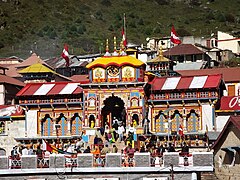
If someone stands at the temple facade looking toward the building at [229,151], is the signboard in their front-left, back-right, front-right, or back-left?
front-left

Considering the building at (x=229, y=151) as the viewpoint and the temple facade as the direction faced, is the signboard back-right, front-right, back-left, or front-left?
front-right

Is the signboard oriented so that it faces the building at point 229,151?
yes

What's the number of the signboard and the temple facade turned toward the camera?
2

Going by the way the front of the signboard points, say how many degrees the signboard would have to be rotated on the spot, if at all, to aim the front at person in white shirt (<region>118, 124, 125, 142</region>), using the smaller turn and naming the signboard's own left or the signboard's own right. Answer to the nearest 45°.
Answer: approximately 45° to the signboard's own right

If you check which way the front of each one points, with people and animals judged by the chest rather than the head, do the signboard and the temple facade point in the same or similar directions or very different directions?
same or similar directions

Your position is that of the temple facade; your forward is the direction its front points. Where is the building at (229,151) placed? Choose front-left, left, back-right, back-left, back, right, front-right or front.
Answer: front-left

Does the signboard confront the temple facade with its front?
no

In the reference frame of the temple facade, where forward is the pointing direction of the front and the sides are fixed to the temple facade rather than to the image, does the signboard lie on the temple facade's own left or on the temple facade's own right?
on the temple facade's own left

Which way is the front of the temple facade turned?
toward the camera

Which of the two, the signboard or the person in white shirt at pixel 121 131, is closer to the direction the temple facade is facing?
the person in white shirt
